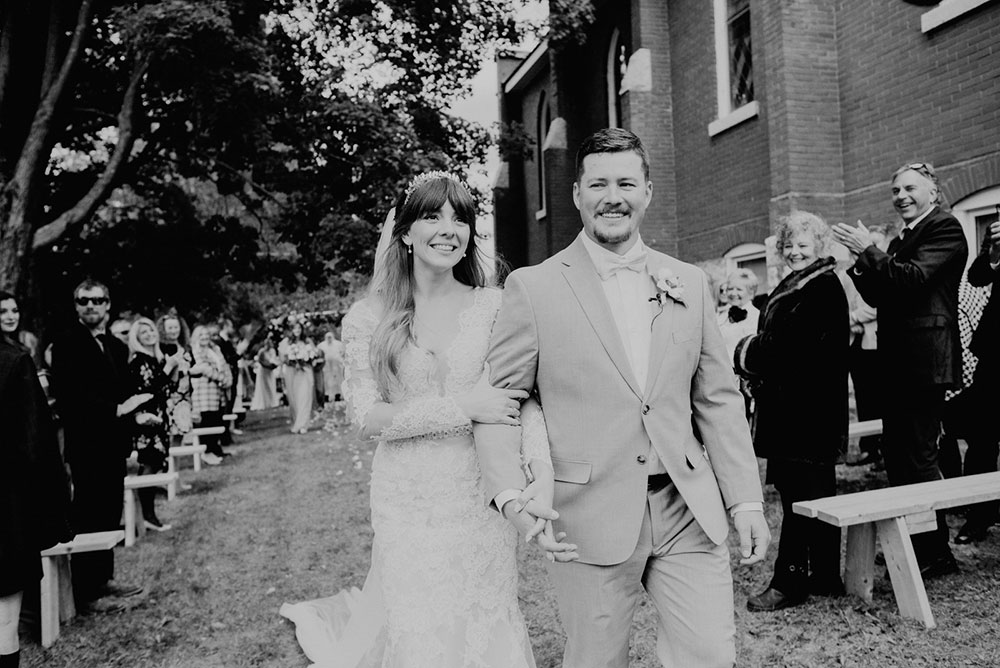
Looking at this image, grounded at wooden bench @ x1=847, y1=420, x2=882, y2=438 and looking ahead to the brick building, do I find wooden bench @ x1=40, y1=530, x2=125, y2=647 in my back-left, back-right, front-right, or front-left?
back-left

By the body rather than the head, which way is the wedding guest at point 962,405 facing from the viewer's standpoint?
to the viewer's left

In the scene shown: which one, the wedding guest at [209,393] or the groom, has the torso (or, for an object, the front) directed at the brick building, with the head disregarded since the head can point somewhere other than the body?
the wedding guest

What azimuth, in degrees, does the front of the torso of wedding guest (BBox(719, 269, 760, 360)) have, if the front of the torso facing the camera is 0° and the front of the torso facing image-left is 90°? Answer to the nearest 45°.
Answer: approximately 45°

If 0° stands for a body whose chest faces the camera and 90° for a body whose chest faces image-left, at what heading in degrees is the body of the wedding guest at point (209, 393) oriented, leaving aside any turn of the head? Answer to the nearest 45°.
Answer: approximately 315°

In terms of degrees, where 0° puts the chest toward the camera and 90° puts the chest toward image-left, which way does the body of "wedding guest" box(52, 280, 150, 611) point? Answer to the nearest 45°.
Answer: approximately 315°

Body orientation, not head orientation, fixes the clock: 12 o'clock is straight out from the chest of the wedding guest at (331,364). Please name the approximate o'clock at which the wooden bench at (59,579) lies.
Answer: The wooden bench is roughly at 12 o'clock from the wedding guest.

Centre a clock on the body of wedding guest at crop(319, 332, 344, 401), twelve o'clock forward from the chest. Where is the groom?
The groom is roughly at 12 o'clock from the wedding guest.

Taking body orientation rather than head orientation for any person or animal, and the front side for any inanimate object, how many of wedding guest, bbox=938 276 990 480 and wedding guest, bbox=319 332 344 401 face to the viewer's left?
1
